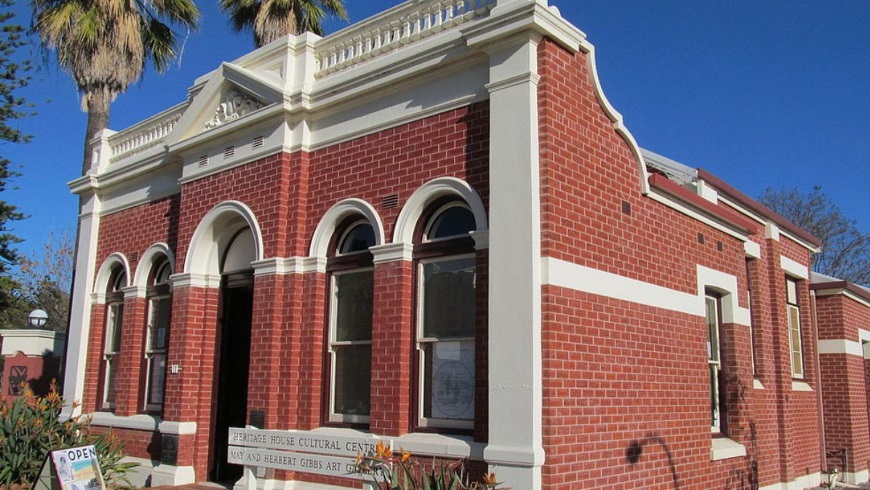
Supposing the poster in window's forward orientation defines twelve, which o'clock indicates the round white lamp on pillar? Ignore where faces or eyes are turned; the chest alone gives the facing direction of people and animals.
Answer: The round white lamp on pillar is roughly at 3 o'clock from the poster in window.

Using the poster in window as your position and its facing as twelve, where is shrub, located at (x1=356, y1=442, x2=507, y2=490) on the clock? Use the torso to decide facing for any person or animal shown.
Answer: The shrub is roughly at 11 o'clock from the poster in window.

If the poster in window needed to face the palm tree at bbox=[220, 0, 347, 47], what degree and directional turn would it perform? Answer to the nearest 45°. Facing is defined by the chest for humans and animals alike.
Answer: approximately 90° to its right

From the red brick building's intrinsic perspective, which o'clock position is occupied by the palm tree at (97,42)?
The palm tree is roughly at 3 o'clock from the red brick building.

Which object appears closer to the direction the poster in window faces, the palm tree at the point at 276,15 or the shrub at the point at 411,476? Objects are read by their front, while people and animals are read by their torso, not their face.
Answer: the shrub

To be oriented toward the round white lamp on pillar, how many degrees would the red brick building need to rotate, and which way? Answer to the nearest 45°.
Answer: approximately 90° to its right

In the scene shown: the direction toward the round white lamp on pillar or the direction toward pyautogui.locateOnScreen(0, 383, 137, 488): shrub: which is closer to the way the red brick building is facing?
the shrub

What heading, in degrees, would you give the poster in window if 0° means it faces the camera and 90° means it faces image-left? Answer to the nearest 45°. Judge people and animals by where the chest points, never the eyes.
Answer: approximately 45°

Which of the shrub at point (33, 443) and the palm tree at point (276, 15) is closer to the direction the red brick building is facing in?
the shrub

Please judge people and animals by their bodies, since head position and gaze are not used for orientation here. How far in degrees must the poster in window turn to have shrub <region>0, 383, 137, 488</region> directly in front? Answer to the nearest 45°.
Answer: approximately 45° to its right

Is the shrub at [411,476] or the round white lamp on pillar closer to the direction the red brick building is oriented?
the shrub

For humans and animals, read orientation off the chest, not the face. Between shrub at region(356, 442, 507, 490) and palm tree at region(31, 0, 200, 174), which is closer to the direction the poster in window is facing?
the shrub

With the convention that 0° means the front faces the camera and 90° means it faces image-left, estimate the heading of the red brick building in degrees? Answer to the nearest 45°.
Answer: approximately 45°
